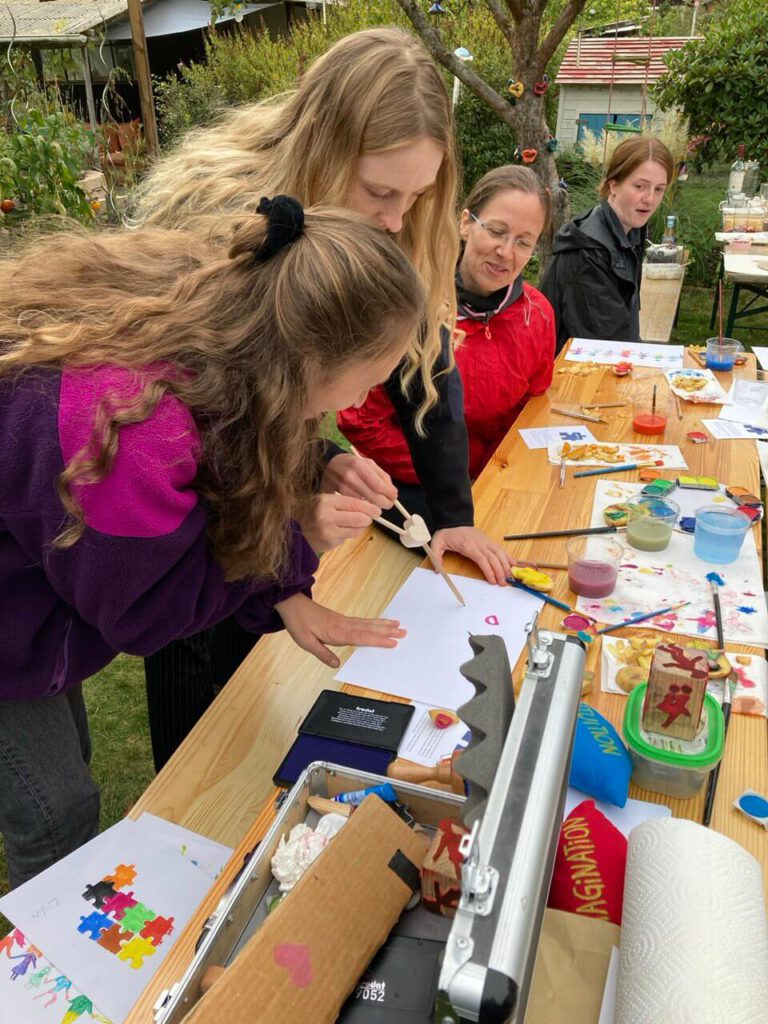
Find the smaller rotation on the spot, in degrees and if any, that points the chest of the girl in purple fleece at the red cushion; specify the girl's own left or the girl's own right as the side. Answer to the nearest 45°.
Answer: approximately 45° to the girl's own right

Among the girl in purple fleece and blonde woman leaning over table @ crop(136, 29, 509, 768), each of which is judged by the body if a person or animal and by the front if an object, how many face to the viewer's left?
0

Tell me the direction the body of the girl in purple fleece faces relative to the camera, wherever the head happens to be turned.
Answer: to the viewer's right

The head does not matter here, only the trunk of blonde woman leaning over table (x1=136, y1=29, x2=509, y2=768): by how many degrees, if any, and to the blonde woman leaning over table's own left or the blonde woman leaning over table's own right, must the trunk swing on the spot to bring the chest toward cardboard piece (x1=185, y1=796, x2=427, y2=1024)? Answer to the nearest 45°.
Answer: approximately 45° to the blonde woman leaning over table's own right

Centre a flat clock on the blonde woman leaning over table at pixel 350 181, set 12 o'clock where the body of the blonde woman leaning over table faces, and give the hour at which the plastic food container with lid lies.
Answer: The plastic food container with lid is roughly at 1 o'clock from the blonde woman leaning over table.

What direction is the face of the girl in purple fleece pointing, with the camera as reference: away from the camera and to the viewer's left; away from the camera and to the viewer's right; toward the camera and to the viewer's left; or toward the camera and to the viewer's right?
away from the camera and to the viewer's right

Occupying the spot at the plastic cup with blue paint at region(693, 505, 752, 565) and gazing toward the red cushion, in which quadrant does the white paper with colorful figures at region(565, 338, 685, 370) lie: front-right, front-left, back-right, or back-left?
back-right

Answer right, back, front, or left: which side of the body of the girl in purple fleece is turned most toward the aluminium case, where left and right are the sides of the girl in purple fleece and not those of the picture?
right

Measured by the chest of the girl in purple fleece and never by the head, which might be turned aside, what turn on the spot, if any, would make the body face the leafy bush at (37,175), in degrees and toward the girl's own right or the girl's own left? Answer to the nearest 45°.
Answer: approximately 90° to the girl's own left

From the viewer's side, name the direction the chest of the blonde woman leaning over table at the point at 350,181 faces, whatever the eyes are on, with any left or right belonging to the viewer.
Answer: facing the viewer and to the right of the viewer

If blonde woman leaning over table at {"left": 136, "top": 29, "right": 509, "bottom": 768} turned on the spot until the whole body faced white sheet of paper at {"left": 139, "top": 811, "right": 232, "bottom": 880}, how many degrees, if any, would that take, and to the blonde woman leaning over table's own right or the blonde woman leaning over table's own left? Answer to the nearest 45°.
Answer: approximately 90° to the blonde woman leaning over table's own right

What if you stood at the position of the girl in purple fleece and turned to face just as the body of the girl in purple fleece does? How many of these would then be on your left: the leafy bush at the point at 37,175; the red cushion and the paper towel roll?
1

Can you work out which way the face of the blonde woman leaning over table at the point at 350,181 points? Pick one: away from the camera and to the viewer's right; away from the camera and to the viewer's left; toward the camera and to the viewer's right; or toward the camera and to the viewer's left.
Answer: toward the camera and to the viewer's right

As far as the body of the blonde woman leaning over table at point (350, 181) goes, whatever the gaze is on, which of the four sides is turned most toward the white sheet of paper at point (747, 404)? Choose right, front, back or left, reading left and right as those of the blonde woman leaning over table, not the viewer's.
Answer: left

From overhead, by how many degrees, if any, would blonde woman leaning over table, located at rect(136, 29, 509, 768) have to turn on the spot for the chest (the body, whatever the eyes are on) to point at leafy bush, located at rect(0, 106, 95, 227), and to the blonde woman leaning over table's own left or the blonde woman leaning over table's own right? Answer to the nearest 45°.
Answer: approximately 180°
